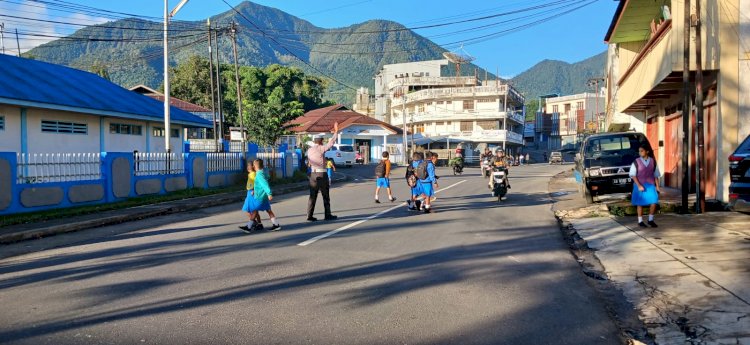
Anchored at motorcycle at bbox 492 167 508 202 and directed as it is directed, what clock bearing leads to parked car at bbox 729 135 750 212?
The parked car is roughly at 11 o'clock from the motorcycle.

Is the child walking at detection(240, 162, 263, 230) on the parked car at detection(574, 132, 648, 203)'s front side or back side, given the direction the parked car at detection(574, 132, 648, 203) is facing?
on the front side

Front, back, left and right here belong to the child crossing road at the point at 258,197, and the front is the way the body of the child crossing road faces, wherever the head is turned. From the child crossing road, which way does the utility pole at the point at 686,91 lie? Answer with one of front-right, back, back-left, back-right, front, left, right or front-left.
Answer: back

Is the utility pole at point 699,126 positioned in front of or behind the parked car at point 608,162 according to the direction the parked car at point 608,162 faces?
in front

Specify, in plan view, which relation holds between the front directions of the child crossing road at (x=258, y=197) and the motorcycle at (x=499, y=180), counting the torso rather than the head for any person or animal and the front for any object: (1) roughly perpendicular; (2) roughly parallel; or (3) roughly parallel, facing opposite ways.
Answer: roughly perpendicular

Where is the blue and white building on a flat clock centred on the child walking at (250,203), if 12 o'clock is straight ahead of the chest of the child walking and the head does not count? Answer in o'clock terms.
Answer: The blue and white building is roughly at 2 o'clock from the child walking.

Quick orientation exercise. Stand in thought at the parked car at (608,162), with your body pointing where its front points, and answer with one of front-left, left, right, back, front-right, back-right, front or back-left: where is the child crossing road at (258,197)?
front-right

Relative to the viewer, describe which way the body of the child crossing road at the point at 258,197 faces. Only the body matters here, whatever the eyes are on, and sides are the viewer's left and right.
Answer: facing to the left of the viewer

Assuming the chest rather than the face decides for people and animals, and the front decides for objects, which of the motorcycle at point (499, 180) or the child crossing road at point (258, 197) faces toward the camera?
the motorcycle

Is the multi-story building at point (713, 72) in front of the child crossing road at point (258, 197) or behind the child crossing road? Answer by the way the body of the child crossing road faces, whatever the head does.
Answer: behind

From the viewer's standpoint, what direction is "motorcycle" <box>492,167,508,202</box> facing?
toward the camera

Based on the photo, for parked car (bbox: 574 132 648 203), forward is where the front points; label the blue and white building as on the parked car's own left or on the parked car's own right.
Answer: on the parked car's own right

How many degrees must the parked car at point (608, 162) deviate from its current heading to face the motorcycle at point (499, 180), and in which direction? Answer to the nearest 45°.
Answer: approximately 90° to its right
